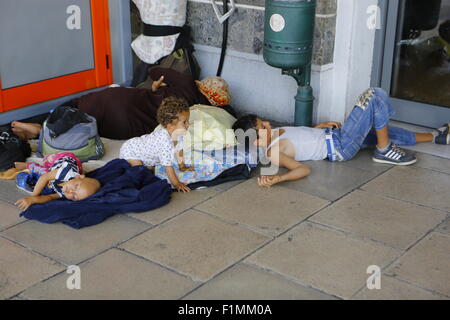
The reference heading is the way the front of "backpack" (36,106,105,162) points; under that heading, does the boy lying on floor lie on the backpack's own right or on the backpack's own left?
on the backpack's own left

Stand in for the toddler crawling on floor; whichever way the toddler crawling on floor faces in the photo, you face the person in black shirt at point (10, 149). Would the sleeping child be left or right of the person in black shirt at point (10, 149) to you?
left

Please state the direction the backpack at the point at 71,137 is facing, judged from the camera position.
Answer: facing the viewer

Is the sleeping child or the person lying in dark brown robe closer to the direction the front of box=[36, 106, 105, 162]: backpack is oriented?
the sleeping child

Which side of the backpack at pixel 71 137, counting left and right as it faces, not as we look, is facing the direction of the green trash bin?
left

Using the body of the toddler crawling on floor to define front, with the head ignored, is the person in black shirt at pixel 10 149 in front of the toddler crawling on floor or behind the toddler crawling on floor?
behind

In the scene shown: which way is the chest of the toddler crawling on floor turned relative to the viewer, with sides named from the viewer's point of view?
facing to the right of the viewer

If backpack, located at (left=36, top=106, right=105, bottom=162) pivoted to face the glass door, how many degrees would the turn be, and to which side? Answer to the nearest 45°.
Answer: approximately 90° to its left

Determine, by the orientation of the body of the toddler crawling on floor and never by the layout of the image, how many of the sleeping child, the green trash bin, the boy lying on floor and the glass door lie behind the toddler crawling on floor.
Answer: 1

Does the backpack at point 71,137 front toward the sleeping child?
yes

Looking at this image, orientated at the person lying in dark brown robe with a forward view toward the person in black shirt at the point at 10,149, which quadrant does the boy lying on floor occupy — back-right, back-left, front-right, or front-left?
back-left
